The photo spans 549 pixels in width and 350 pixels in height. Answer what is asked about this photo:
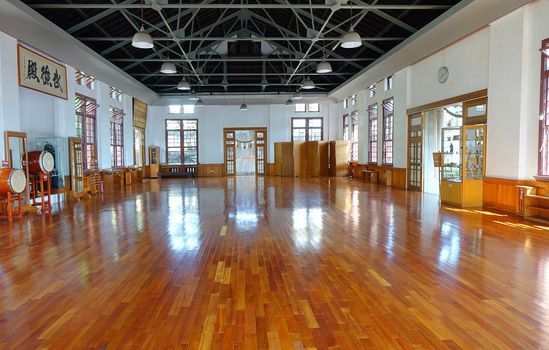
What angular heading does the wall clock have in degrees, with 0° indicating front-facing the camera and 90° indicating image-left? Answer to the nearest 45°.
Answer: approximately 45°

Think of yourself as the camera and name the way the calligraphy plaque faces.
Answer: facing the viewer and to the right of the viewer

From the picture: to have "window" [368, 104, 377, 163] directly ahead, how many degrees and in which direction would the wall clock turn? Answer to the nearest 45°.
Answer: approximately 90° to its right

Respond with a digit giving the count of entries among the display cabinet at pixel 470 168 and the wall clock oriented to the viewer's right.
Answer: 0

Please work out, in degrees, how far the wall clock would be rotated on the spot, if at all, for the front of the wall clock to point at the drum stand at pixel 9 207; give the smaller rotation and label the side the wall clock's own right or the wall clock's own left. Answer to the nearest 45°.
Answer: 0° — it already faces it

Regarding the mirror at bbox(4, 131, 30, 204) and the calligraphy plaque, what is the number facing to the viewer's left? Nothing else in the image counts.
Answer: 0

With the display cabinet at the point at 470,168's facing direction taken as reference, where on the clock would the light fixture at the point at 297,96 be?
The light fixture is roughly at 3 o'clock from the display cabinet.

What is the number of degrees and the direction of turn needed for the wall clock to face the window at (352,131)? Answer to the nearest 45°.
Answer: approximately 90° to its right

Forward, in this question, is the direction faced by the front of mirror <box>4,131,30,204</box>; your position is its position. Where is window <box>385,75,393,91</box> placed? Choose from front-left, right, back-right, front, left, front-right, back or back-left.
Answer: front-left

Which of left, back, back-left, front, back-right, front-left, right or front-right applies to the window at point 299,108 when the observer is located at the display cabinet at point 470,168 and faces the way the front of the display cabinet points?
right

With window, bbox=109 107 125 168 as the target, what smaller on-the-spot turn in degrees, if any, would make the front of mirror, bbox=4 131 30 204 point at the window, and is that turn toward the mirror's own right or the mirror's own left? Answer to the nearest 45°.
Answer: approximately 90° to the mirror's own left

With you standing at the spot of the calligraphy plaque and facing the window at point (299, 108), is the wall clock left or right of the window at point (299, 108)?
right

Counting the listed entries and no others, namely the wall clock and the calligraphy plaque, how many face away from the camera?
0

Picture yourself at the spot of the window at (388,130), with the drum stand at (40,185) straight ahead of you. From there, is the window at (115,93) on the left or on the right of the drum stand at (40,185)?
right
